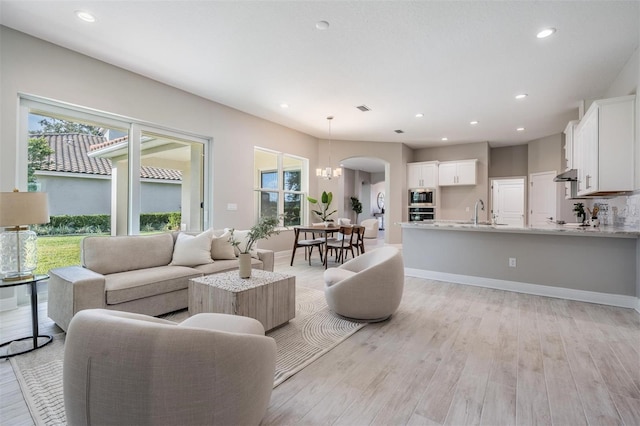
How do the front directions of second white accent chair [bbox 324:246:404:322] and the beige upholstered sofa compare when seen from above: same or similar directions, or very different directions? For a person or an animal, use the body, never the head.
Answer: very different directions

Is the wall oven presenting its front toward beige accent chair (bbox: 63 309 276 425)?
yes

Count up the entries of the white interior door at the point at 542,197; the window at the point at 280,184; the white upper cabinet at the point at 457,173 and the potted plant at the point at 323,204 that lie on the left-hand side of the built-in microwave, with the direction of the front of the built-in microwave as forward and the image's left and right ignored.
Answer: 2

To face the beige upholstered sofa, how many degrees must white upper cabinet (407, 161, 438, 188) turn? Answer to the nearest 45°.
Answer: approximately 45° to its right

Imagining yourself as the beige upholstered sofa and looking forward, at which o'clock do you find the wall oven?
The wall oven is roughly at 10 o'clock from the beige upholstered sofa.

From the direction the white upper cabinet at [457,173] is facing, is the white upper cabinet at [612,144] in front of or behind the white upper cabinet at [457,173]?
in front

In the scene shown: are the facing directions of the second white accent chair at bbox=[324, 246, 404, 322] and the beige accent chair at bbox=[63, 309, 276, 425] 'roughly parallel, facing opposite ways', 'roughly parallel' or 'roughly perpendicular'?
roughly perpendicular

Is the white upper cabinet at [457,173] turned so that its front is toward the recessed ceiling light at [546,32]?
yes

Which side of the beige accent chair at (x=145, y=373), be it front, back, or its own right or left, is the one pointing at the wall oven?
front

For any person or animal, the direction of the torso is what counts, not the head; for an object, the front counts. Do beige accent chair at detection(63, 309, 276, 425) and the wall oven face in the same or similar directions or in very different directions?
very different directions

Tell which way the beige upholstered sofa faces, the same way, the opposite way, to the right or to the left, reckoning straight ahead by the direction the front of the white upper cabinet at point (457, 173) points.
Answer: to the left

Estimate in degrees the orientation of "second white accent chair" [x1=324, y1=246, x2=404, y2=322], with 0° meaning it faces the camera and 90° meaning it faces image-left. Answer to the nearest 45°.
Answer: approximately 90°

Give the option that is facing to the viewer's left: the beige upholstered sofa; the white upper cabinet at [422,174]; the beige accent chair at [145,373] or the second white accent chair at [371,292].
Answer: the second white accent chair
